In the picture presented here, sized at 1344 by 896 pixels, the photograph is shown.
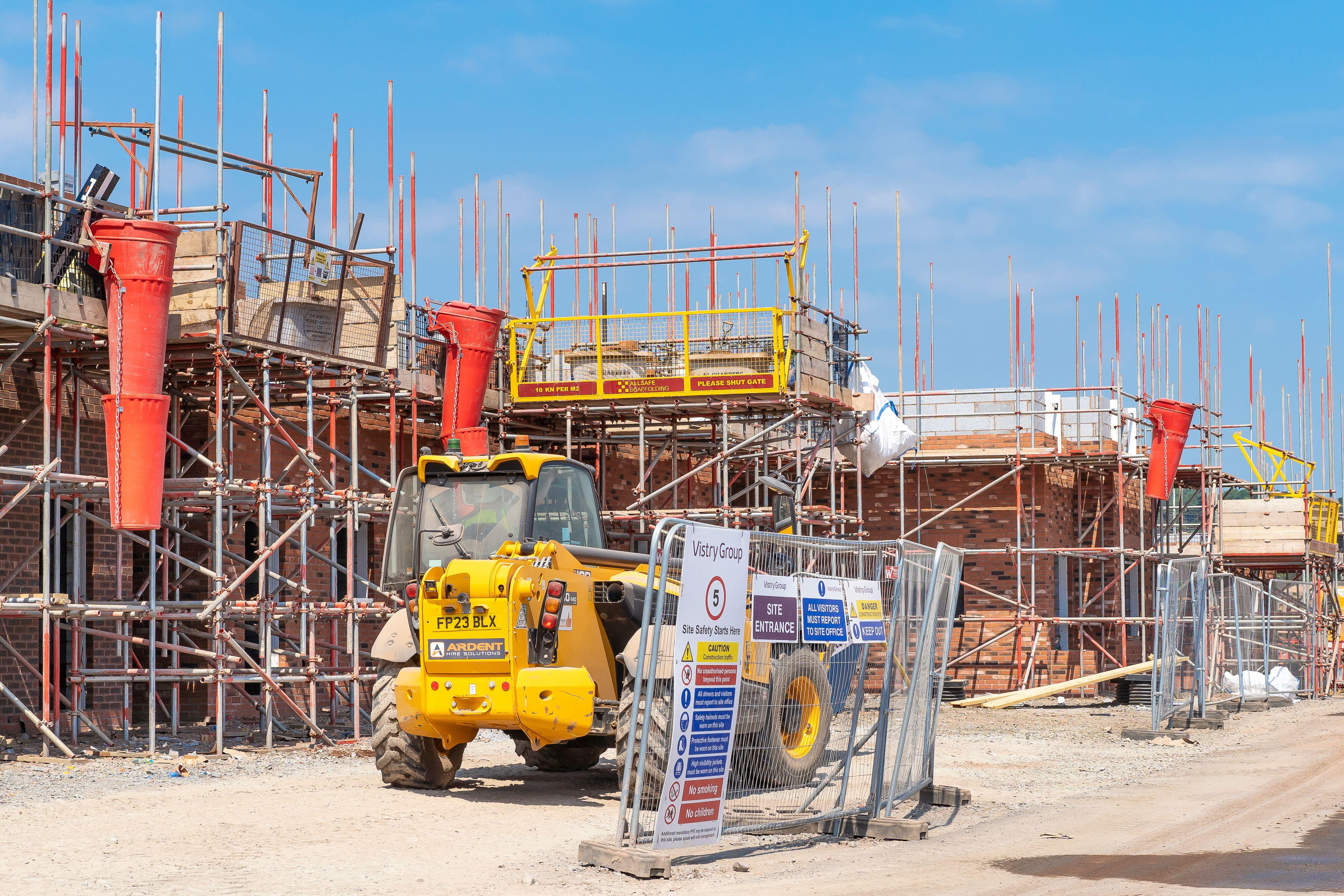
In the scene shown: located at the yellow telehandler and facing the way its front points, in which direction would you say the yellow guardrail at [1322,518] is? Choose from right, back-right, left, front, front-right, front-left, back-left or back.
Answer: front

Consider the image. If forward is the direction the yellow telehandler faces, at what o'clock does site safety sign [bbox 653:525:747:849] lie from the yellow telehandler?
The site safety sign is roughly at 4 o'clock from the yellow telehandler.

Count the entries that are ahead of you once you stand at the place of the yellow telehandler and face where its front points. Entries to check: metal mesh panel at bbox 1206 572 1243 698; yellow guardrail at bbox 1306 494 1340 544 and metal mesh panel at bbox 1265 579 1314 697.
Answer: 3

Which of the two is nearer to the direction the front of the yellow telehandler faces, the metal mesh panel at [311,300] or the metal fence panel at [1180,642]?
the metal fence panel

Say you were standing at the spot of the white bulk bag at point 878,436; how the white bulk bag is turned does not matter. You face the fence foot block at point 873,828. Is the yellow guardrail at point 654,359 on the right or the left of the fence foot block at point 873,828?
right

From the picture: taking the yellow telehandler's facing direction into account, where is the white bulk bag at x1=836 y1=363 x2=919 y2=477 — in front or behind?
in front

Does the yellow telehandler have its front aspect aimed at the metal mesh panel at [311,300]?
no

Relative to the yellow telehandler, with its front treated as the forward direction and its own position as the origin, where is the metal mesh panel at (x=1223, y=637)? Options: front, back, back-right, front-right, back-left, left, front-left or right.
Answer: front

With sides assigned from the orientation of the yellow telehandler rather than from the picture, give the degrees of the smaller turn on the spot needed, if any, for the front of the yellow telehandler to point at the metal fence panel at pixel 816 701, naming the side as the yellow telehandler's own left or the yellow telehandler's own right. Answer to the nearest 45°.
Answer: approximately 90° to the yellow telehandler's own right

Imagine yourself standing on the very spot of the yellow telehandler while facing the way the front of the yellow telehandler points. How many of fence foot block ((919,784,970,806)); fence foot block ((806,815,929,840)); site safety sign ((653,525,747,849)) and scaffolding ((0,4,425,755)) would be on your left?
1

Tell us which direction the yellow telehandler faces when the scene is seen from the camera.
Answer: facing away from the viewer and to the right of the viewer

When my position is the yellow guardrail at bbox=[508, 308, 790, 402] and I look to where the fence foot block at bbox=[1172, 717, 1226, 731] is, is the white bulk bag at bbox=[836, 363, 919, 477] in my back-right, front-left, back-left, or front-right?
front-left

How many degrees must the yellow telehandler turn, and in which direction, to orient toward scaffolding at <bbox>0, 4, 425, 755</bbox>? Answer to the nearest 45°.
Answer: approximately 90° to its left

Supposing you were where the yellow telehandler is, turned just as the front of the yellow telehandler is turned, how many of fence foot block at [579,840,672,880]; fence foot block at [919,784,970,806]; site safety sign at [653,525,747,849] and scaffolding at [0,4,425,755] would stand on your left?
1

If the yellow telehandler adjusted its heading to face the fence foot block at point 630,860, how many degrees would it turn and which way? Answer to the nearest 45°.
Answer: approximately 135° to its right
